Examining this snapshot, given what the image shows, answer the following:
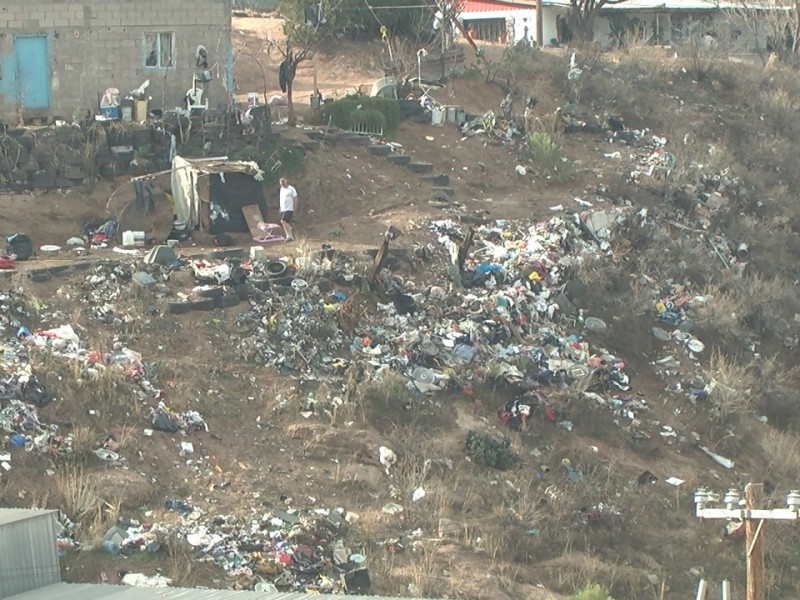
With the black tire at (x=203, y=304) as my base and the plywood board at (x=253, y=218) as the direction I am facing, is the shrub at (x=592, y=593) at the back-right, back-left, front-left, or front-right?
back-right

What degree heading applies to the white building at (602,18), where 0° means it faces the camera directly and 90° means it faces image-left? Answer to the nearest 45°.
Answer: approximately 0°

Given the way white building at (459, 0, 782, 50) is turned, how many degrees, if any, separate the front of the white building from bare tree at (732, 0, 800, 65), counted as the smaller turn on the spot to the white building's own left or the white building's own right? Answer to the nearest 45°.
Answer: approximately 90° to the white building's own left

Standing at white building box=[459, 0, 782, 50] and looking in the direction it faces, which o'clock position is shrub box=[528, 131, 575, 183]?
The shrub is roughly at 12 o'clock from the white building.

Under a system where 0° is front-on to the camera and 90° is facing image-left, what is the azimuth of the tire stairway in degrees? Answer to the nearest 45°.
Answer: approximately 315°

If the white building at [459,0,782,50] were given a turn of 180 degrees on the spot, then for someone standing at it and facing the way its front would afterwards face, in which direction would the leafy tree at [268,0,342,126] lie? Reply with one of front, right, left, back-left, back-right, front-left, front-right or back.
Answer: back-left

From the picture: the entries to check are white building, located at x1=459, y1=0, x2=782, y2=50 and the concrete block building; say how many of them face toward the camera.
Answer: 2

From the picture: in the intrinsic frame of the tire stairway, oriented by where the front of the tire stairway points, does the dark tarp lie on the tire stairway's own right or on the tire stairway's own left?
on the tire stairway's own right

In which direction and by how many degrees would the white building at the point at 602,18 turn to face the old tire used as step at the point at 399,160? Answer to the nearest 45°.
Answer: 0° — it already faces it

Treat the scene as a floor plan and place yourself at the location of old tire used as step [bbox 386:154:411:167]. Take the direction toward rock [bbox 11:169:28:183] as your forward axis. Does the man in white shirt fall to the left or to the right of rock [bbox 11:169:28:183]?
left
